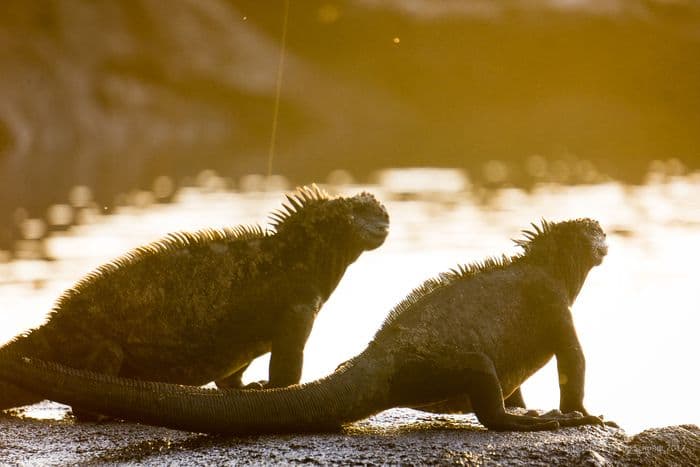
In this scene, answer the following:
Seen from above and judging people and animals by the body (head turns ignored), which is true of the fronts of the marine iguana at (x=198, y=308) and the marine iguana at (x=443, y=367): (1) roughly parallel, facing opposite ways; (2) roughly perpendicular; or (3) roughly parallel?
roughly parallel

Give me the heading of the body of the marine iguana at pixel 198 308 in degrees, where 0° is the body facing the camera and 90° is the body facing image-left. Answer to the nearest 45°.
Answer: approximately 270°

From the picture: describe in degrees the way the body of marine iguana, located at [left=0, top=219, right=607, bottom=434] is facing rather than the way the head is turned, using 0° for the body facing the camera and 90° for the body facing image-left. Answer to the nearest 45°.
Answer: approximately 270°
